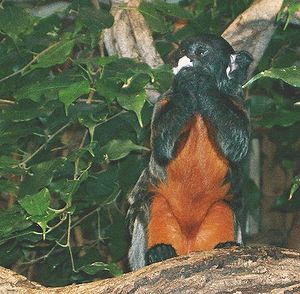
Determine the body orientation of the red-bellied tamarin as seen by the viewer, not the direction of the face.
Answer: toward the camera
